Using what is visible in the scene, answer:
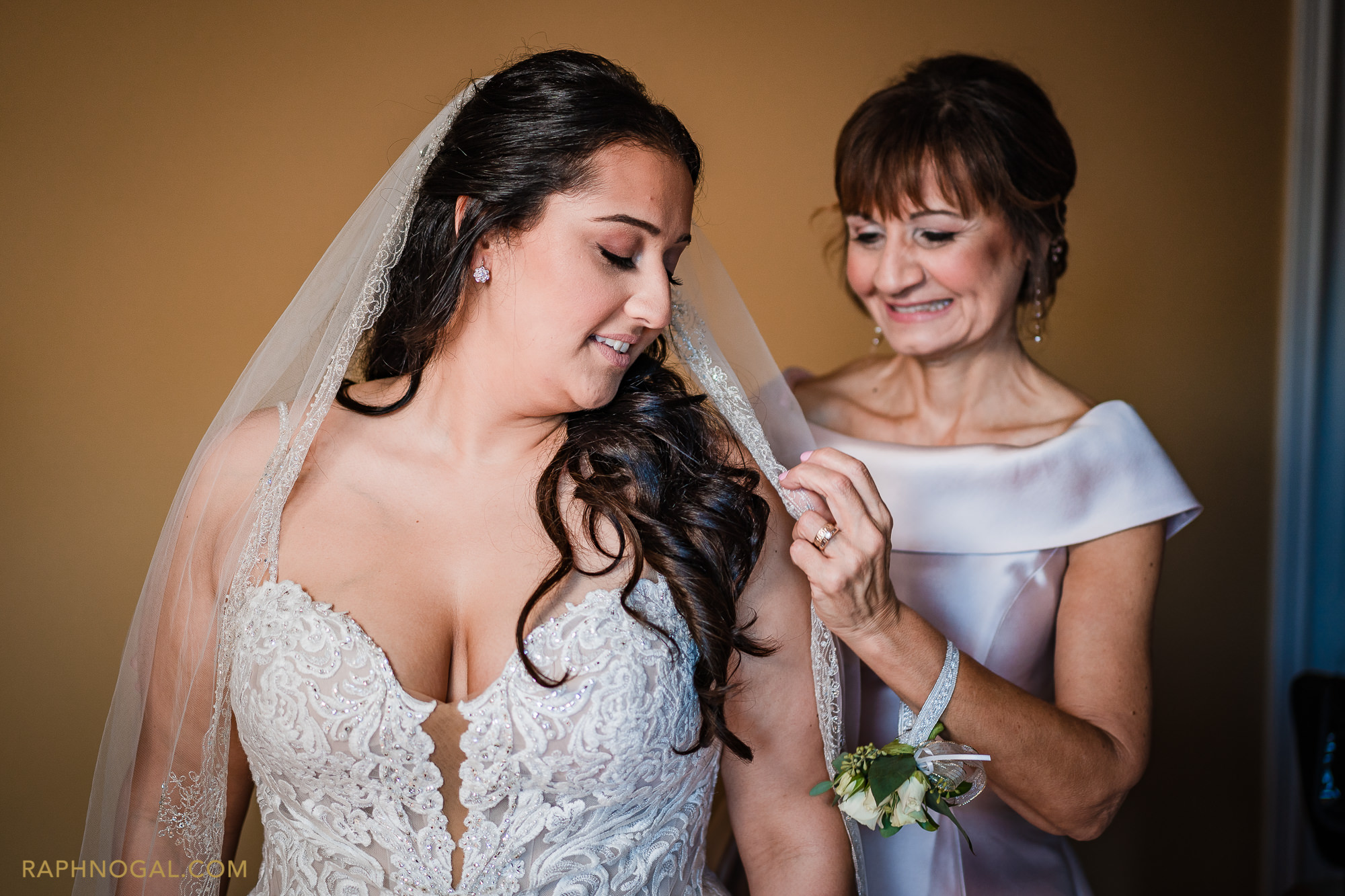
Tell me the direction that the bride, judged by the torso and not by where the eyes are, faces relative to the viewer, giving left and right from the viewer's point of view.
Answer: facing the viewer

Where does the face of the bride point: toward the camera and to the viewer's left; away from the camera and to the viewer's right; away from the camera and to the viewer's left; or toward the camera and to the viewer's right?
toward the camera and to the viewer's right

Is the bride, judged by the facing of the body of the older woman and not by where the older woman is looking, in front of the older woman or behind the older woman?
in front

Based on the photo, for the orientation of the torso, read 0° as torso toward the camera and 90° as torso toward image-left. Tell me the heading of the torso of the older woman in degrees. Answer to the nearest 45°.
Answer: approximately 45°

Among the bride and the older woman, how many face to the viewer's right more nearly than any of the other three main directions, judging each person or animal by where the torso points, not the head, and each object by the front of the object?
0

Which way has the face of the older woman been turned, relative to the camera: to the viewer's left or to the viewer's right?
to the viewer's left

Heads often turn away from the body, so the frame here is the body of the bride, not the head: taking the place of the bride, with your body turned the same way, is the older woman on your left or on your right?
on your left
